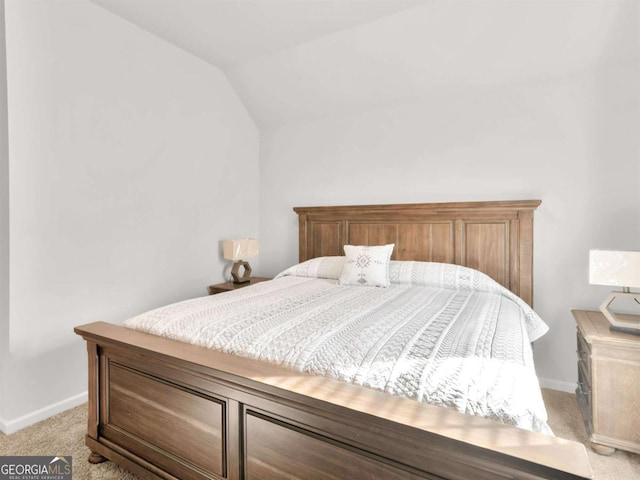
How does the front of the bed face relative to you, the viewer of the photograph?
facing the viewer and to the left of the viewer

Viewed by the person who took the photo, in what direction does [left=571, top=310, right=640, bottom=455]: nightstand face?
facing to the left of the viewer

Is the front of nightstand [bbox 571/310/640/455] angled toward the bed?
no

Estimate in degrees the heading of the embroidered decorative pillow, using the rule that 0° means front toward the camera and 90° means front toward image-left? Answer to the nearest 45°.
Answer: approximately 0°

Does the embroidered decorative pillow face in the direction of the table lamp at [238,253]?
no

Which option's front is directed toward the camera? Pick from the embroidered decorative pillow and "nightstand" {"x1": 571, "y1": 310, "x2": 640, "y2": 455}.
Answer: the embroidered decorative pillow

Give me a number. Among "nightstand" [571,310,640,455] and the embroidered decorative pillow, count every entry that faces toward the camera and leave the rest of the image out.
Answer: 1

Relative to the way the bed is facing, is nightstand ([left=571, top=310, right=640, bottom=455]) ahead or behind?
behind
